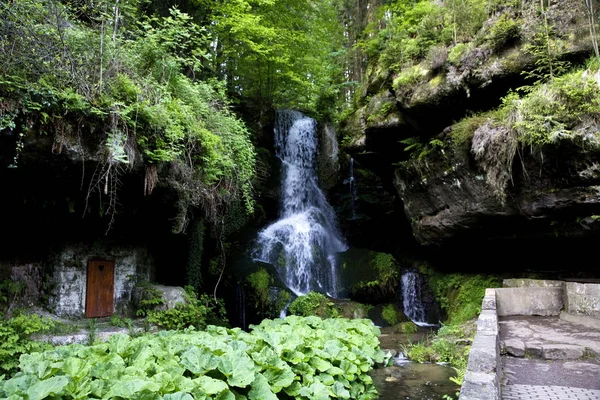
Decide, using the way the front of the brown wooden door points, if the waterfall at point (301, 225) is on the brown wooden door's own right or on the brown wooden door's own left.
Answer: on the brown wooden door's own left

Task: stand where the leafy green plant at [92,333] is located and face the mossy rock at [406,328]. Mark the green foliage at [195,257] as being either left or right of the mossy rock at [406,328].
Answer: left

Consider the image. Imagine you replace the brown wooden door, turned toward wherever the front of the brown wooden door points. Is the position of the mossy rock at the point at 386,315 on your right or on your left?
on your left

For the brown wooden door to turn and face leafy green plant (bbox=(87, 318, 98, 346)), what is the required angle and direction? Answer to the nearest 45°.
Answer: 0° — it already faces it

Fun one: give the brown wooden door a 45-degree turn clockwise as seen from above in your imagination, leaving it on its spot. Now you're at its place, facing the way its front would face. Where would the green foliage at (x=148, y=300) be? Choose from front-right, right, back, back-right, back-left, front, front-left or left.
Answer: left

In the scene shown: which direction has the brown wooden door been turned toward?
toward the camera

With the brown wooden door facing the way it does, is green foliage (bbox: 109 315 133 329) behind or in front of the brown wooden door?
in front

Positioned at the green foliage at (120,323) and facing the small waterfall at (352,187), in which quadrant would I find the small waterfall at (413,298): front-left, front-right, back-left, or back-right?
front-right

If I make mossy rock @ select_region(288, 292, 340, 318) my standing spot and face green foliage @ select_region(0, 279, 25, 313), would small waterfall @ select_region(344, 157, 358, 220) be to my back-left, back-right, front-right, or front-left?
back-right

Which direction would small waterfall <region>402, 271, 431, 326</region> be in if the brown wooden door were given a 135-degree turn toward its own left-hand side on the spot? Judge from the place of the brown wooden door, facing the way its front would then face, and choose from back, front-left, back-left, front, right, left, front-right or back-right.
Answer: front-right

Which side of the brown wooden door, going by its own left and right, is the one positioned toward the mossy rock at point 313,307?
left

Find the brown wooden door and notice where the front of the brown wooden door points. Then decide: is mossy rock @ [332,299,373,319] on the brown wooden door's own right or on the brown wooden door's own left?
on the brown wooden door's own left

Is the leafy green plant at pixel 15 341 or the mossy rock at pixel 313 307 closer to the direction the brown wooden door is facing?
the leafy green plant

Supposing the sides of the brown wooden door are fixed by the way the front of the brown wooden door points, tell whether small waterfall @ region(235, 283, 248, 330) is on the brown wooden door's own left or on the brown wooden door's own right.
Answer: on the brown wooden door's own left

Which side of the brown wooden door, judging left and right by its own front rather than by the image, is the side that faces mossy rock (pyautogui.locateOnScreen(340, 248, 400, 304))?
left
